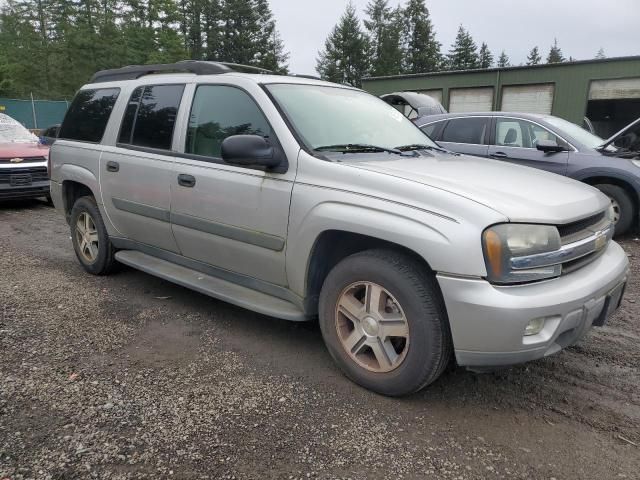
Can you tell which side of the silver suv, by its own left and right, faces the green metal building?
left

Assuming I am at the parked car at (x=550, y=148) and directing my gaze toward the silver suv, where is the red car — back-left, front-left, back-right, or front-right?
front-right

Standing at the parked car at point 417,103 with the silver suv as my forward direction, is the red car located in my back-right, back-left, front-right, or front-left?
front-right

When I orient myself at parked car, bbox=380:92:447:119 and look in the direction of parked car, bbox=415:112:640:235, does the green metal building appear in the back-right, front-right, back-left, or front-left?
back-left

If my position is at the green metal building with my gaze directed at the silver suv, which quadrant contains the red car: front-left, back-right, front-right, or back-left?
front-right

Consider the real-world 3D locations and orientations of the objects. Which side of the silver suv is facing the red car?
back

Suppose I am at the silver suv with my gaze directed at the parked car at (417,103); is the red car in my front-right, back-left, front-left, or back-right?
front-left

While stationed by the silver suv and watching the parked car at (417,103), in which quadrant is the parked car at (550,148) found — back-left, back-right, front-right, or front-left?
front-right

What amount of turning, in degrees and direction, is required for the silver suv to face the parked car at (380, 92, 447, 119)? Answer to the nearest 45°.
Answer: approximately 135° to its left

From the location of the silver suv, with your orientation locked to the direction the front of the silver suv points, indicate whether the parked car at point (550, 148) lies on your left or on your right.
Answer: on your left
